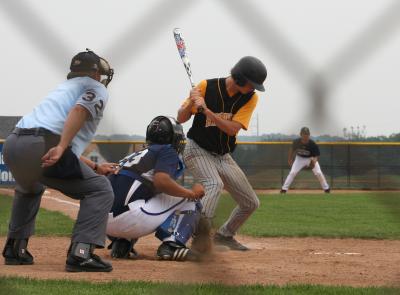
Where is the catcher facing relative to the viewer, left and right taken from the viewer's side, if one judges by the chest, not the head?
facing away from the viewer and to the right of the viewer

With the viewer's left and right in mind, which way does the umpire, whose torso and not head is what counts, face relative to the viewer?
facing away from the viewer and to the right of the viewer

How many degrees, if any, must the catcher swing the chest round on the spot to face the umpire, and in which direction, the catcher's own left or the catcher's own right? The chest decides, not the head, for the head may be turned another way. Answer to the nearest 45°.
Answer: approximately 180°

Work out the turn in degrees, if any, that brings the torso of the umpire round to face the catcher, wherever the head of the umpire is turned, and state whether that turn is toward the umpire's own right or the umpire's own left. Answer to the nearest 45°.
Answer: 0° — they already face them
